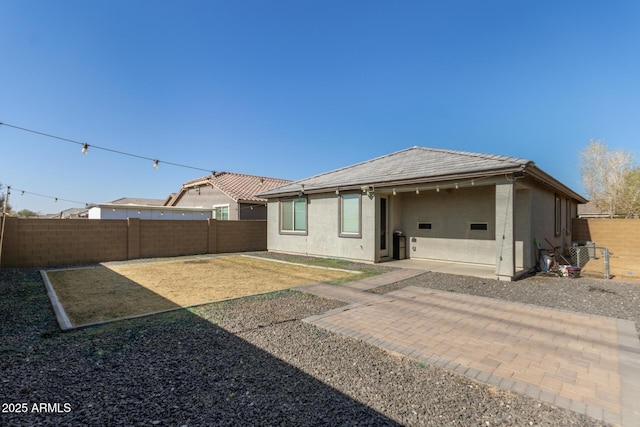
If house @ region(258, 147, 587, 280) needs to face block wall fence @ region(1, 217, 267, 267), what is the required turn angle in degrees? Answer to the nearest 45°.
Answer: approximately 135° to its left

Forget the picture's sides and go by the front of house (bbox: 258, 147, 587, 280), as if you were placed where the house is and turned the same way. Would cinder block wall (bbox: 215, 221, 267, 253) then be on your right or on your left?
on your left

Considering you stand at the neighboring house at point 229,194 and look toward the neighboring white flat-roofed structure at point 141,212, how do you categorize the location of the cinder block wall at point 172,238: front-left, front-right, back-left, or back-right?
front-left

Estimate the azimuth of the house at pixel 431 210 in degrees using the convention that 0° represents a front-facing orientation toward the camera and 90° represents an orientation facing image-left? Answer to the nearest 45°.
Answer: approximately 225°

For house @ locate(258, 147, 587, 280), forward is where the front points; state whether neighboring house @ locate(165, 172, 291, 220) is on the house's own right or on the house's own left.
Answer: on the house's own left

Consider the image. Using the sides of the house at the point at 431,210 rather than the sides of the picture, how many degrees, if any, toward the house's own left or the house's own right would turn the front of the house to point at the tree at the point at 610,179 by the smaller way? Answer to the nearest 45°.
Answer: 0° — it already faces it

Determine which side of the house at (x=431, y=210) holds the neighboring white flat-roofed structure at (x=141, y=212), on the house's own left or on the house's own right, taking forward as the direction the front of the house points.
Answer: on the house's own left
